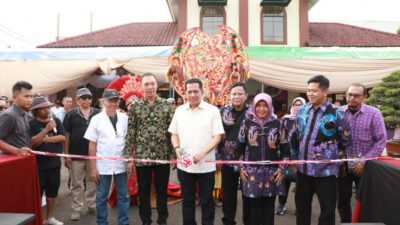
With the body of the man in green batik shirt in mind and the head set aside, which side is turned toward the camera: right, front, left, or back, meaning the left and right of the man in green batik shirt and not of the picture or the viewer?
front

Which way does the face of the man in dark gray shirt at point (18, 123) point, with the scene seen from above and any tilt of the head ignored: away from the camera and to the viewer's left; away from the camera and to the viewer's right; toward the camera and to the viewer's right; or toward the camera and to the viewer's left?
toward the camera and to the viewer's right

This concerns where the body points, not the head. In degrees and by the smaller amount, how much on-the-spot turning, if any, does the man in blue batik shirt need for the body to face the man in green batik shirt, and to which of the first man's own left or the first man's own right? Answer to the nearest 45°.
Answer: approximately 45° to the first man's own right

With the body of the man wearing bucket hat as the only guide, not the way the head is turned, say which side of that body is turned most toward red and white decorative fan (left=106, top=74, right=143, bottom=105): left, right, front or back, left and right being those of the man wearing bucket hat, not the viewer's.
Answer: left

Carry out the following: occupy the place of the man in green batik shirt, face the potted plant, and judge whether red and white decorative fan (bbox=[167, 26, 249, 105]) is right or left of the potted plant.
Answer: left

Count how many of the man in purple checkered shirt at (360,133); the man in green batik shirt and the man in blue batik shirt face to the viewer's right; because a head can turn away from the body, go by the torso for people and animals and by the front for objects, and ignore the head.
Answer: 0

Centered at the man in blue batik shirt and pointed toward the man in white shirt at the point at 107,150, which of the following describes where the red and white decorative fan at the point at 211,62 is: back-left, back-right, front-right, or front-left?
front-right

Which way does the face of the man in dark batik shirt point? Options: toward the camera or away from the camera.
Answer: toward the camera

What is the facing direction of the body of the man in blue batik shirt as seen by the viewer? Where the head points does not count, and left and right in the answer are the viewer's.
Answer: facing the viewer and to the left of the viewer

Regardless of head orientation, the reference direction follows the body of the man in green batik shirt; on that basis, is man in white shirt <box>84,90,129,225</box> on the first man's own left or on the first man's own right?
on the first man's own right

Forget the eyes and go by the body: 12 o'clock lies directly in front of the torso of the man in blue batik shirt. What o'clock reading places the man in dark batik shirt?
The man in dark batik shirt is roughly at 2 o'clock from the man in blue batik shirt.

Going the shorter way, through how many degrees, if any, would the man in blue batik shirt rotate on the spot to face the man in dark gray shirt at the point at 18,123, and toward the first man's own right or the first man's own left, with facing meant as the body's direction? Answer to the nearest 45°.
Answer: approximately 45° to the first man's own right

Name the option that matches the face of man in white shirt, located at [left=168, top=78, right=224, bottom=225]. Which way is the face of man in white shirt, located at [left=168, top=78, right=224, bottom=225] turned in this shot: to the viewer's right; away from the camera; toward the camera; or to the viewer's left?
toward the camera

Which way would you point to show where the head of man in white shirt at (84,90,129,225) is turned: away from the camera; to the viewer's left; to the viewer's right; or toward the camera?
toward the camera

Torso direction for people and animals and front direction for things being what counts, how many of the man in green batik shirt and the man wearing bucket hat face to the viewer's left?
0
